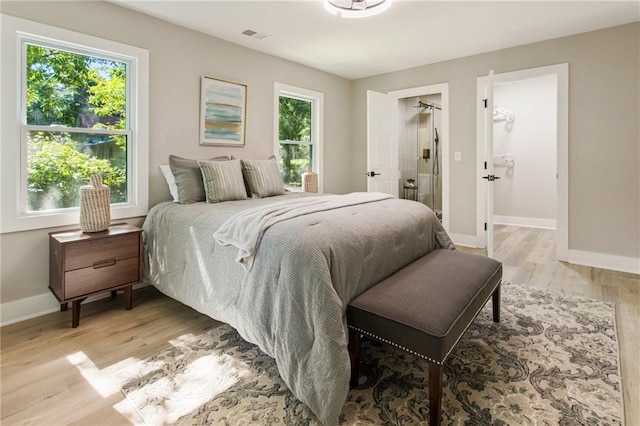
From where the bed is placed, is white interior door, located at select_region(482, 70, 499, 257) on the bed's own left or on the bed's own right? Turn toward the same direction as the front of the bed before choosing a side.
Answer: on the bed's own left

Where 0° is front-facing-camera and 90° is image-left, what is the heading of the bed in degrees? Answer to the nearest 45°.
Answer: approximately 315°

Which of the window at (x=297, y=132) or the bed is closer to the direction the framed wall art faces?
the bed

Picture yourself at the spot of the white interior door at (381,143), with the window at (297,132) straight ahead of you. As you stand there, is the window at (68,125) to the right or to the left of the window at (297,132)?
left

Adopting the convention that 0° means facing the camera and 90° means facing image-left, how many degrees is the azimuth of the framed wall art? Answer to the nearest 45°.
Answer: approximately 315°

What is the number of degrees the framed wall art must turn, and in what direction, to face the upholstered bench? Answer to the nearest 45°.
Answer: approximately 45° to its right
